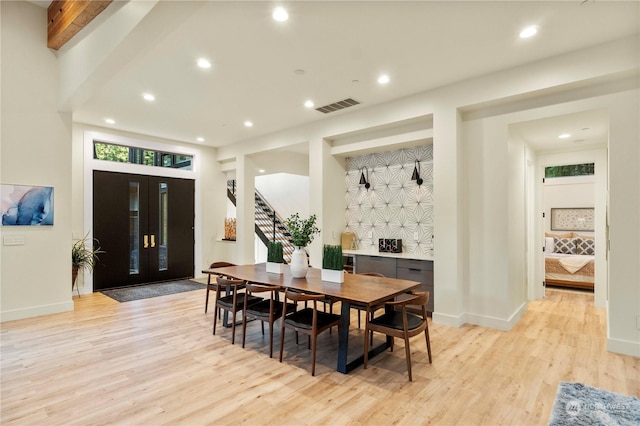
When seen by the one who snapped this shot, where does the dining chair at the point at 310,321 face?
facing away from the viewer and to the right of the viewer

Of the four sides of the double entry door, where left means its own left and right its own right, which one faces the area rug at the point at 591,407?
front

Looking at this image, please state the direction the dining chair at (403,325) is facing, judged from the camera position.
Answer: facing away from the viewer and to the left of the viewer

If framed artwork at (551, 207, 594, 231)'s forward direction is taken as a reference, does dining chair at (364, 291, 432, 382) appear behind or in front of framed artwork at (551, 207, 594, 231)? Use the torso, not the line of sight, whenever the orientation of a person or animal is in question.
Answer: in front

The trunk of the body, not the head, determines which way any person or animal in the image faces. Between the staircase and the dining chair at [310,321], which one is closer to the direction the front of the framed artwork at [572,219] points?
the dining chair

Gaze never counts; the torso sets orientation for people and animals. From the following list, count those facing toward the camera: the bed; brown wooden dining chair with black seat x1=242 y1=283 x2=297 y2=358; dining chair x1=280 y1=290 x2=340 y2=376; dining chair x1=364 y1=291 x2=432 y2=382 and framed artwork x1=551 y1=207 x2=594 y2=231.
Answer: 2

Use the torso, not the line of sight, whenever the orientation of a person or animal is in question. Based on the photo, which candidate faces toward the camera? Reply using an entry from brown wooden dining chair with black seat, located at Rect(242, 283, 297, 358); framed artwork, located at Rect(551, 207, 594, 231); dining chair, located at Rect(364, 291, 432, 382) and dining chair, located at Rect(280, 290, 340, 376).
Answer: the framed artwork

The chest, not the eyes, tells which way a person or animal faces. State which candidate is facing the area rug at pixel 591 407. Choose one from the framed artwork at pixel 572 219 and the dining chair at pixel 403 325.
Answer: the framed artwork

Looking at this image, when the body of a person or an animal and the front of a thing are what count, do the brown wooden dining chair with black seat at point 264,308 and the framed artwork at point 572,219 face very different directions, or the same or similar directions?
very different directions

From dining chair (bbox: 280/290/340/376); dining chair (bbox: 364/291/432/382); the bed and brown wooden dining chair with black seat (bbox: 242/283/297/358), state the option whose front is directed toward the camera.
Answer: the bed

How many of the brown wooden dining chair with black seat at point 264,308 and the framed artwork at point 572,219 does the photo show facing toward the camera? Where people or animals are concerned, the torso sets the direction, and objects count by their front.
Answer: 1
